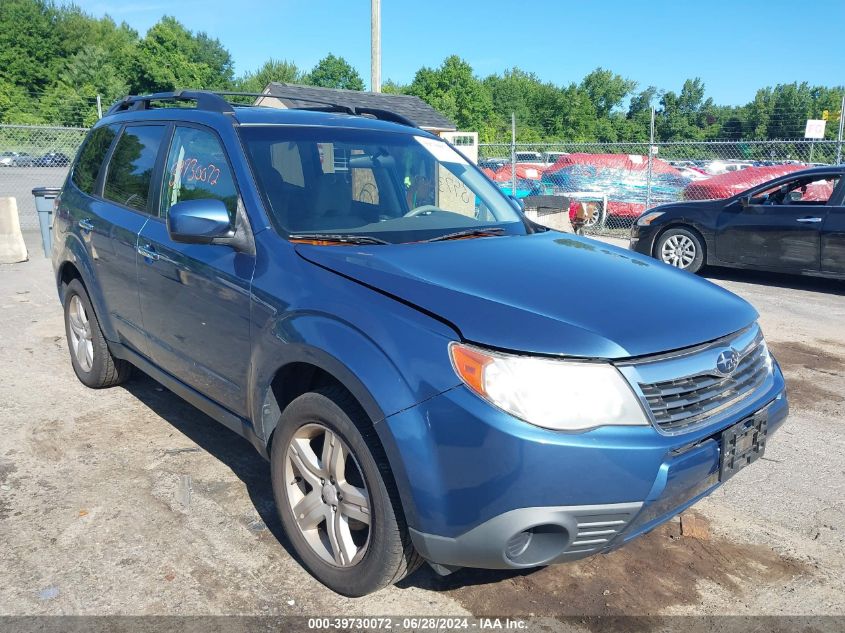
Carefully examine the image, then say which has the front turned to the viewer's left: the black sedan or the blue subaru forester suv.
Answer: the black sedan

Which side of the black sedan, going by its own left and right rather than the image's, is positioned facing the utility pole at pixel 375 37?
front

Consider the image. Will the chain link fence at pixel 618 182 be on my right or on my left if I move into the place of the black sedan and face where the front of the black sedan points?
on my right

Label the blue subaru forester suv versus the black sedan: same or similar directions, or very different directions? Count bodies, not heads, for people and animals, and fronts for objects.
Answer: very different directions

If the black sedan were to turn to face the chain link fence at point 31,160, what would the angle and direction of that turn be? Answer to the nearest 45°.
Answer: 0° — it already faces it

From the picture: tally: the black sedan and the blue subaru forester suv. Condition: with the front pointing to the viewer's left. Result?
1

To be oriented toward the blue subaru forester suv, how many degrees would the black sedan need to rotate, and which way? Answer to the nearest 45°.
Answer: approximately 90° to its left

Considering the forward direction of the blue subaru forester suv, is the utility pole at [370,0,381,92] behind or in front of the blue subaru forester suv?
behind

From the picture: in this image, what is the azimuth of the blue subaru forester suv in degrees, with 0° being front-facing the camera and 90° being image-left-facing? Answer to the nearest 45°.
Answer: approximately 315°

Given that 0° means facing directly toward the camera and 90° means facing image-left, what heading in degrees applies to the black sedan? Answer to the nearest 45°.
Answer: approximately 90°

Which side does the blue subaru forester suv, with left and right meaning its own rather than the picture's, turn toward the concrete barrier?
back

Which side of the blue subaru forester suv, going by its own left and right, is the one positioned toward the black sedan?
left

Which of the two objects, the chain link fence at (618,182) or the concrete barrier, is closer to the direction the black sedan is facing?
the concrete barrier
